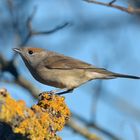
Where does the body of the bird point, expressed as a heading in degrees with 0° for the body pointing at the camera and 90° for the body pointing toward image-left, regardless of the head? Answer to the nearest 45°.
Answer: approximately 90°
